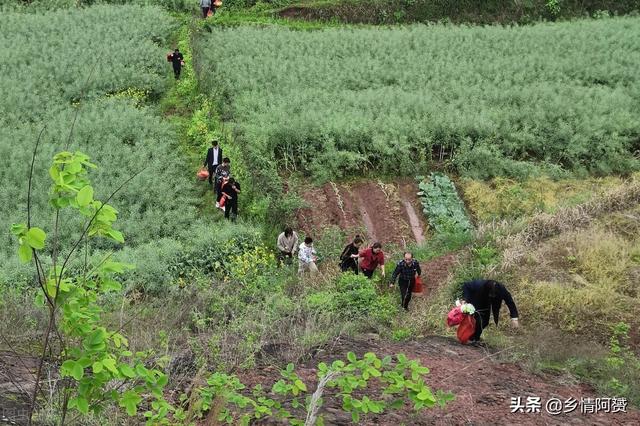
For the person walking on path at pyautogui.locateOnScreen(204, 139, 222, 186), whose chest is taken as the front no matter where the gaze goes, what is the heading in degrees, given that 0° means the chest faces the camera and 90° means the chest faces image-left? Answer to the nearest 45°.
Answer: approximately 0°

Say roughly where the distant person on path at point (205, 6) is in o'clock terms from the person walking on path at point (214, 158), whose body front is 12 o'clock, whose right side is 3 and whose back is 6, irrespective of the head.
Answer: The distant person on path is roughly at 6 o'clock from the person walking on path.

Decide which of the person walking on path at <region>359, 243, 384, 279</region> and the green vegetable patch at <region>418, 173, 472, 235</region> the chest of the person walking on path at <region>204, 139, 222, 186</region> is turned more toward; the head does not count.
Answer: the person walking on path

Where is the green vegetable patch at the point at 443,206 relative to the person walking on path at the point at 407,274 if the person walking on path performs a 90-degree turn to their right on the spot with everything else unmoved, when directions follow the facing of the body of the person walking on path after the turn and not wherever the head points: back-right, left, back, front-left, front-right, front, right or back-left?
right
